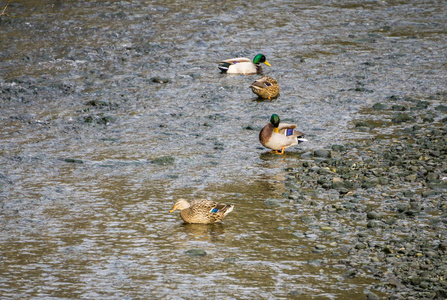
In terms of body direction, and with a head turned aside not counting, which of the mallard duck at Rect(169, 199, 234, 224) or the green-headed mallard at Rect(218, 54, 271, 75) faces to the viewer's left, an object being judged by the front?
the mallard duck

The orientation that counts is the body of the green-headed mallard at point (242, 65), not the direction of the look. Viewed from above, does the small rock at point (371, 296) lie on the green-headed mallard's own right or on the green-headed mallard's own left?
on the green-headed mallard's own right

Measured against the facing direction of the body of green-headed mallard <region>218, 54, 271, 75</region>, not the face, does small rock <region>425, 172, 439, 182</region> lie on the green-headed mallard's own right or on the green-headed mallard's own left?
on the green-headed mallard's own right

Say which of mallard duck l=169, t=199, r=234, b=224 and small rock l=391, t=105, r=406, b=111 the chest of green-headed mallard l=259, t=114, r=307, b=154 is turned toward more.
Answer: the mallard duck

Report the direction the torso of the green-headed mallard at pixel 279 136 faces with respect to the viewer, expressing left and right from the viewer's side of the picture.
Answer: facing to the left of the viewer

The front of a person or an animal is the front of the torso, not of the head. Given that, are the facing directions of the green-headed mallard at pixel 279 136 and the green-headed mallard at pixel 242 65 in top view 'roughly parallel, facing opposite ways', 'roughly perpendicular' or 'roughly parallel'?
roughly parallel, facing opposite ways

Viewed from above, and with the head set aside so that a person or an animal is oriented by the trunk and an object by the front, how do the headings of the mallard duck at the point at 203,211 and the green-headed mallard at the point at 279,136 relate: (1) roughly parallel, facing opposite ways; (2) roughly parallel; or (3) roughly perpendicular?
roughly parallel

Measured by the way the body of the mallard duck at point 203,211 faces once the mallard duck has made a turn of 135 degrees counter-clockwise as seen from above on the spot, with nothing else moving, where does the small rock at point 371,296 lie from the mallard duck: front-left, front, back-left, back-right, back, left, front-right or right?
front

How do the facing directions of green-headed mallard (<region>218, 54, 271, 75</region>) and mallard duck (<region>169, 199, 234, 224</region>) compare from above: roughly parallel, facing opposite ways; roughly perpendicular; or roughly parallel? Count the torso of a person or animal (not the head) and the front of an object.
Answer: roughly parallel, facing opposite ways

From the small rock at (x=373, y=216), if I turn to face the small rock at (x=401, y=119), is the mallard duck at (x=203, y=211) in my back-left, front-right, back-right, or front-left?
back-left

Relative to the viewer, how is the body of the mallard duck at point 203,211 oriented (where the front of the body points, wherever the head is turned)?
to the viewer's left

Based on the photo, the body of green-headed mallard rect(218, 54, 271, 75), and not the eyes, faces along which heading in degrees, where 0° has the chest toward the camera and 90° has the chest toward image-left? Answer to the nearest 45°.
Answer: approximately 270°

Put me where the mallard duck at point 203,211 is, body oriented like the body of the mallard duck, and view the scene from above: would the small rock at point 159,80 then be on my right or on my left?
on my right
